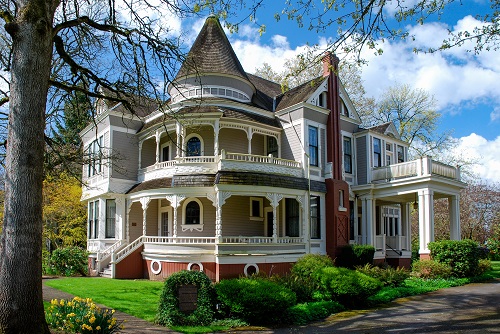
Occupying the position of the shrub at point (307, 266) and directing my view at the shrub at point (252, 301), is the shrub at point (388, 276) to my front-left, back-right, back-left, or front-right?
back-left

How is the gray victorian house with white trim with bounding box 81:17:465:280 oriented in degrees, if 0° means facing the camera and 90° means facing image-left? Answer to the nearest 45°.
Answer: approximately 45°

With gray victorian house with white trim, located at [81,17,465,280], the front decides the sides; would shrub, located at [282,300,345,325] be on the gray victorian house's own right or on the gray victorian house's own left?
on the gray victorian house's own left

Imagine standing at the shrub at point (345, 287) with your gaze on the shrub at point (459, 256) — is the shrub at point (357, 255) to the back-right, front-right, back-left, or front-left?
front-left

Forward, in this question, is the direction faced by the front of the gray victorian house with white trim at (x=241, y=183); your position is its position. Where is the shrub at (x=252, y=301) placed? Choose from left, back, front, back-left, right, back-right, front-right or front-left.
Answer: front-left

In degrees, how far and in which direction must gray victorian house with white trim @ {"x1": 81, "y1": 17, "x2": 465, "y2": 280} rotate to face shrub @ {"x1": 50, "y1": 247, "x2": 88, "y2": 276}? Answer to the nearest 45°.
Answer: approximately 45° to its right

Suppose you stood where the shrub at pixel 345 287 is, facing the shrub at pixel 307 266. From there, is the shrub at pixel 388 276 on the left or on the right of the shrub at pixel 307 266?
right

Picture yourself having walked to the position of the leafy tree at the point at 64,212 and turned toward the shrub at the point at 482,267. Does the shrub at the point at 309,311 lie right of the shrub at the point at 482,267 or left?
right

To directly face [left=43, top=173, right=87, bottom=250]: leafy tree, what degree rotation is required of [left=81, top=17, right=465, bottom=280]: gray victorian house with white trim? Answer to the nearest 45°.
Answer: approximately 90° to its right

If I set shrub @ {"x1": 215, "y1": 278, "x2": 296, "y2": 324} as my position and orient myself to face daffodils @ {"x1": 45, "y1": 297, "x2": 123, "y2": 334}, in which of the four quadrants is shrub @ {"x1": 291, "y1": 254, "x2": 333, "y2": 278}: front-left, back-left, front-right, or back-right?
back-right
